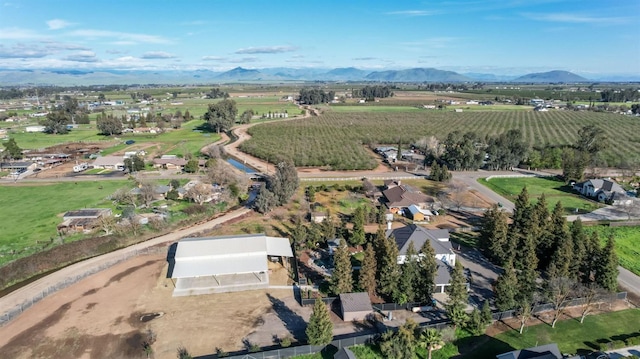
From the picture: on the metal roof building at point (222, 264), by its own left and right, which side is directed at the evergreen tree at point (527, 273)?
left

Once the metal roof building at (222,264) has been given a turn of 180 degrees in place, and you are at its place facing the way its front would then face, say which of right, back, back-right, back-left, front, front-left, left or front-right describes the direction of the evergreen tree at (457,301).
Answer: back-right

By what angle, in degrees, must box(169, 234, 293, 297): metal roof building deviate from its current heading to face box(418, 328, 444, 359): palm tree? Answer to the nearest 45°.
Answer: approximately 45° to its left

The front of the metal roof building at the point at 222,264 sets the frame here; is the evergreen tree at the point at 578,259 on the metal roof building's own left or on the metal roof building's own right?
on the metal roof building's own left

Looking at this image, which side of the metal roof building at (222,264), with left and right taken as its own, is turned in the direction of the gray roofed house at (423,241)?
left

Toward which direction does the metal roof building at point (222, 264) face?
toward the camera

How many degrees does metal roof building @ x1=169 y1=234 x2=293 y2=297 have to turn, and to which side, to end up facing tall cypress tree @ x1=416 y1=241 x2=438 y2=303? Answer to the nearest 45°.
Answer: approximately 45° to its left

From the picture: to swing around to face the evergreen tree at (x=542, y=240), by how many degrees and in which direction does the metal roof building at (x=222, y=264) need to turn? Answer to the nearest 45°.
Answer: approximately 90° to its left

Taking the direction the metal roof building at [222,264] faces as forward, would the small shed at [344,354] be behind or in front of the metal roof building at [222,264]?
in front

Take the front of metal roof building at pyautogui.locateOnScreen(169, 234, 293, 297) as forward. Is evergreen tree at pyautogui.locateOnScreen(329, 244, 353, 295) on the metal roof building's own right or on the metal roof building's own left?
on the metal roof building's own left

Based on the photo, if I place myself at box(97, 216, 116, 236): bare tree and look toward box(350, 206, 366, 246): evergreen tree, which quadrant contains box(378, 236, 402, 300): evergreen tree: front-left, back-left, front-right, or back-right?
front-right

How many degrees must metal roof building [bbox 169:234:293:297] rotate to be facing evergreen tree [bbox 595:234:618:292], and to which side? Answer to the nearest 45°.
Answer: approximately 90° to its left

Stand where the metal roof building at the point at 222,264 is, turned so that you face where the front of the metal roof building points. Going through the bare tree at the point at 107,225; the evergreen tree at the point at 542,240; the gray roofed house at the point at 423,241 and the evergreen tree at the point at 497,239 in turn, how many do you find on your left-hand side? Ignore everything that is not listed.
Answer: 3

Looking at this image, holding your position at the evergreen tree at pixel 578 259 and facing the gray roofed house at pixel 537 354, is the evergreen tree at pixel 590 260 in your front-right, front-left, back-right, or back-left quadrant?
back-left

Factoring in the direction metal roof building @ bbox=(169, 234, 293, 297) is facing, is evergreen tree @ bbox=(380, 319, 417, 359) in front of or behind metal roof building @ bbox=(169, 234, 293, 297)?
in front

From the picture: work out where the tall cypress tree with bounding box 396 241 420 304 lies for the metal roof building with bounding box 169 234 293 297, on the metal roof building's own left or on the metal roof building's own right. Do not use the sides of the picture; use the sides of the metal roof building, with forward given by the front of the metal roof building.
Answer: on the metal roof building's own left
